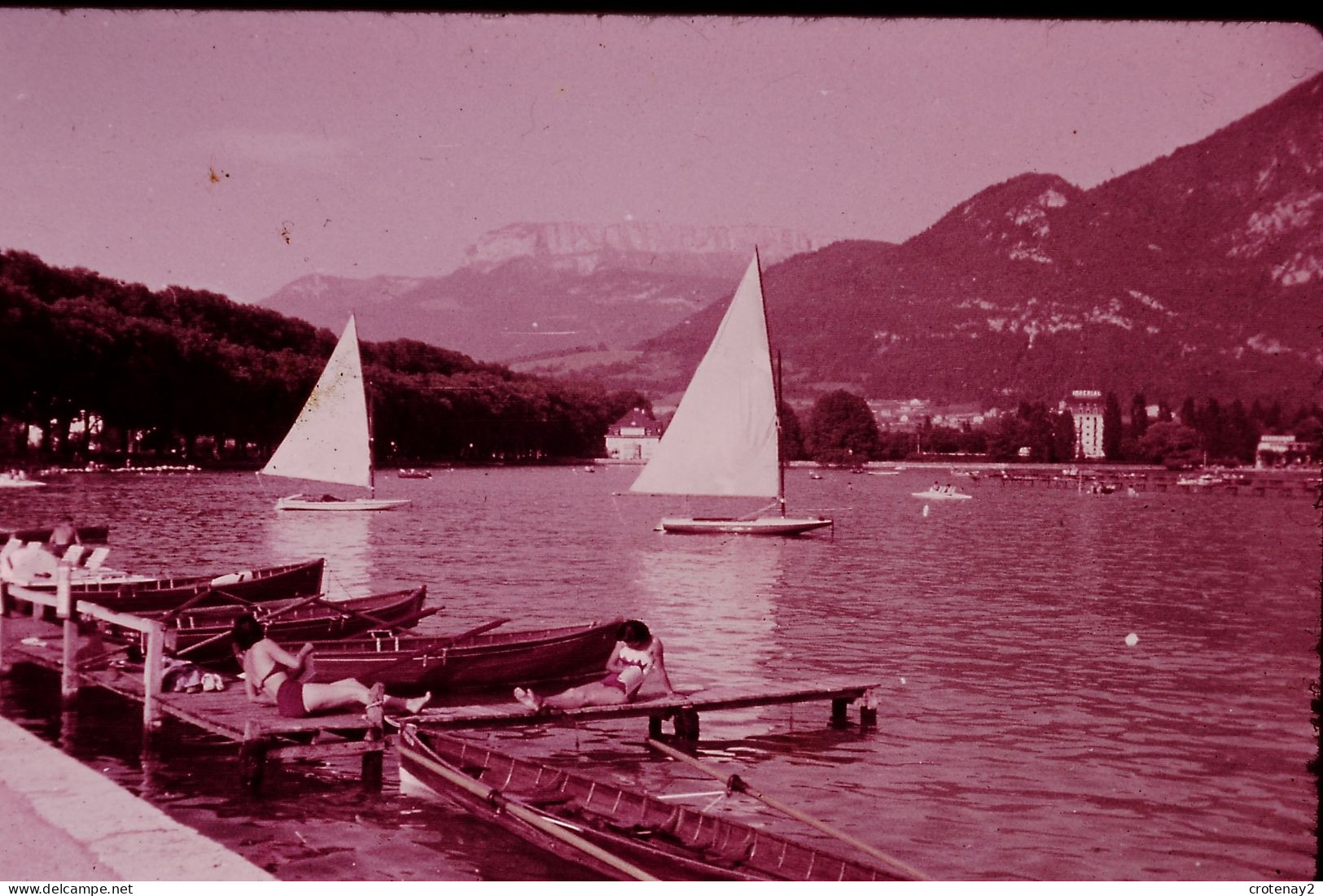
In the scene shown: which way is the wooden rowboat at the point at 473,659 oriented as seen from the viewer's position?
to the viewer's right

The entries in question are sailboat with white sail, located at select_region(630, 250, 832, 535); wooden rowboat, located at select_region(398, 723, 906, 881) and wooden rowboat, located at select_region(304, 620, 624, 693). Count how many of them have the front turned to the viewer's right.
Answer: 2

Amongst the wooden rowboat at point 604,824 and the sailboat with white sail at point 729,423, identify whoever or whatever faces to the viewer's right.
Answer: the sailboat with white sail

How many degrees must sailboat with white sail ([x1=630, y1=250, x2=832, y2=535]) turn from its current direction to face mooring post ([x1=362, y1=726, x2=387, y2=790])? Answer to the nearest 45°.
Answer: approximately 90° to its right

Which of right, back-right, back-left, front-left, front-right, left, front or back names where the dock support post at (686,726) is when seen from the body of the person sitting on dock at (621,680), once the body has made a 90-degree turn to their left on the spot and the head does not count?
left

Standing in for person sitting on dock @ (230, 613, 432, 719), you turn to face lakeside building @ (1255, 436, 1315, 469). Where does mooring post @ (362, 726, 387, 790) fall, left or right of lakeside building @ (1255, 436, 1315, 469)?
right

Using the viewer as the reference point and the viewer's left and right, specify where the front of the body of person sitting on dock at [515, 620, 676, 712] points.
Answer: facing the viewer and to the left of the viewer

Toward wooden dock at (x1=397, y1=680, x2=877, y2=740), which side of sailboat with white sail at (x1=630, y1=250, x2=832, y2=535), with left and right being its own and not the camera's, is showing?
right

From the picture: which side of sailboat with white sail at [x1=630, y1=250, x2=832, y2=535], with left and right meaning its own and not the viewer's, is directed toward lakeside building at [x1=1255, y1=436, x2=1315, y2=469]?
left

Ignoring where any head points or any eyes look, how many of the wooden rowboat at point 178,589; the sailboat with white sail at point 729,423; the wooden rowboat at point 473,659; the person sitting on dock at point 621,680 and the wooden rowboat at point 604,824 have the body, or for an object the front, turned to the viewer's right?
3

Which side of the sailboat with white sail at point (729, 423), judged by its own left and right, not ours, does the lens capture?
right

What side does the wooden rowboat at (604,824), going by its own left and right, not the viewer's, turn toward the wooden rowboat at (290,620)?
front

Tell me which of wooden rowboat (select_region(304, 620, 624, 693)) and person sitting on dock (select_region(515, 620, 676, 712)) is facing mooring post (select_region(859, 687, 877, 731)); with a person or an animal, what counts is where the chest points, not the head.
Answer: the wooden rowboat

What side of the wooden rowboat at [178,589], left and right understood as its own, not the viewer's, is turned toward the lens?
right
